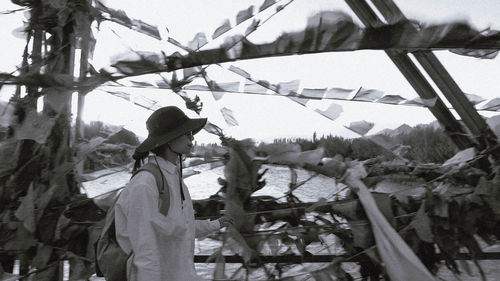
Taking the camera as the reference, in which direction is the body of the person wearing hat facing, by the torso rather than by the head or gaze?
to the viewer's right

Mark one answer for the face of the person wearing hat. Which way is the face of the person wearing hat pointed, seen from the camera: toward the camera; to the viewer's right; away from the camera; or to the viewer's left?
to the viewer's right
